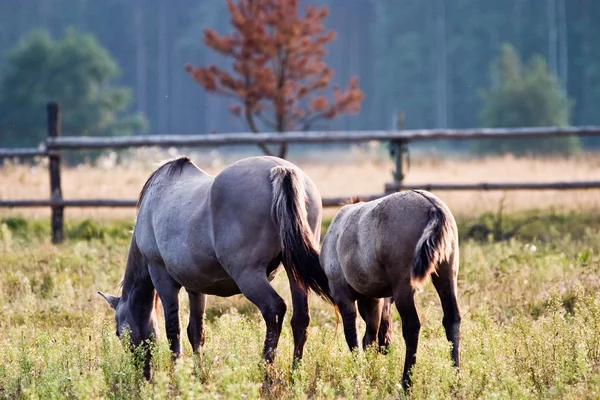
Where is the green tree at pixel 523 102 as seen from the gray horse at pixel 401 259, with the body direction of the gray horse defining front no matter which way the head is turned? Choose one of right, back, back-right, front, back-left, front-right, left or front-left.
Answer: front-right

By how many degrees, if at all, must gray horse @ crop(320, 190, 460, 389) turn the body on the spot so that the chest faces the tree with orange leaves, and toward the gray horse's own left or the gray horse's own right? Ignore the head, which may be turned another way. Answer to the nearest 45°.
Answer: approximately 45° to the gray horse's own right

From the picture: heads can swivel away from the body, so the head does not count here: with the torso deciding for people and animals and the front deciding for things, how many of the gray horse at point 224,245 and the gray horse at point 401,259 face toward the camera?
0

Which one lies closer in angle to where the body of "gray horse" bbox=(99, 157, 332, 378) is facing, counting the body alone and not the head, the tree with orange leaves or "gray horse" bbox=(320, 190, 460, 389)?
the tree with orange leaves

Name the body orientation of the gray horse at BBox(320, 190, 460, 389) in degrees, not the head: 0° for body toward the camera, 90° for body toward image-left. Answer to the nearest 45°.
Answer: approximately 135°

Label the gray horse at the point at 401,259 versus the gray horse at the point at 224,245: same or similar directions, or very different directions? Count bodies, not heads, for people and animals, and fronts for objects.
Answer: same or similar directions

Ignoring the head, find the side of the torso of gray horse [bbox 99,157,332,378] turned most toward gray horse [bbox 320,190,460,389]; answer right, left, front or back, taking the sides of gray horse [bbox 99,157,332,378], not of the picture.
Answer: back

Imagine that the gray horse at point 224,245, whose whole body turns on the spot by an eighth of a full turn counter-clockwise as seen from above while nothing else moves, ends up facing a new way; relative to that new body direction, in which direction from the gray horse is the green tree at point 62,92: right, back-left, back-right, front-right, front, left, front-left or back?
right

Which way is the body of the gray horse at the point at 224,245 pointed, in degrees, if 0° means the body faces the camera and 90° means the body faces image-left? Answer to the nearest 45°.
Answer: approximately 135°

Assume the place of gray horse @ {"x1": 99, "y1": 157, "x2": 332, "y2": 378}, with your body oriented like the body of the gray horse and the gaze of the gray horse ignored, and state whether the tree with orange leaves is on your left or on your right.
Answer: on your right
